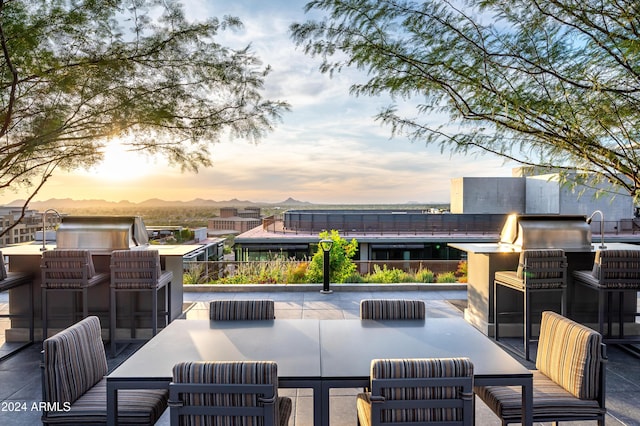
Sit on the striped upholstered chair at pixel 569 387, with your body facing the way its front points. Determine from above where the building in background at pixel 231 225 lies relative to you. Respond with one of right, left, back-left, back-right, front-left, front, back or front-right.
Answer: right

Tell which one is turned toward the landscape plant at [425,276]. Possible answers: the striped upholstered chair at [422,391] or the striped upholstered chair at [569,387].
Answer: the striped upholstered chair at [422,391]

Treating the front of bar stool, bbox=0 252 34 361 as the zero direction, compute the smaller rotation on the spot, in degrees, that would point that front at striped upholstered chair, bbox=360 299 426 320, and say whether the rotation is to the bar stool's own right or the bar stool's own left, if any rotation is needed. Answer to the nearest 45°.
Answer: approximately 90° to the bar stool's own right

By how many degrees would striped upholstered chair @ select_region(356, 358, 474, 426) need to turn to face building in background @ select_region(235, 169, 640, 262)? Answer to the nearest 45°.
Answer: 0° — it already faces it

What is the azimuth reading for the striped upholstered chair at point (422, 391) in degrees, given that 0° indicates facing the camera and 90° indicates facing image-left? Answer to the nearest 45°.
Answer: approximately 180°

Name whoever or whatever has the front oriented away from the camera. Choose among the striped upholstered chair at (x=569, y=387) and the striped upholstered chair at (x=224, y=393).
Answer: the striped upholstered chair at (x=224, y=393)

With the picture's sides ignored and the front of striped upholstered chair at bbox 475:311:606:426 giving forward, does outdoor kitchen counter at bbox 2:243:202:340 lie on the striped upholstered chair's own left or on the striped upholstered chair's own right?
on the striped upholstered chair's own right

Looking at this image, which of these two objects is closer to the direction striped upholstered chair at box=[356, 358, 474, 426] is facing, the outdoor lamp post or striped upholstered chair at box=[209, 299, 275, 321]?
the outdoor lamp post

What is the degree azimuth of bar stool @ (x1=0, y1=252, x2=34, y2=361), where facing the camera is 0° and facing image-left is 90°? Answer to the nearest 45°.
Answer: approximately 225°

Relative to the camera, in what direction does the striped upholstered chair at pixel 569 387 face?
facing the viewer and to the left of the viewer

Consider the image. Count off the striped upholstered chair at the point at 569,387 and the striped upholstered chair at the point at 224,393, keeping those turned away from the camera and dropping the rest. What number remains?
1

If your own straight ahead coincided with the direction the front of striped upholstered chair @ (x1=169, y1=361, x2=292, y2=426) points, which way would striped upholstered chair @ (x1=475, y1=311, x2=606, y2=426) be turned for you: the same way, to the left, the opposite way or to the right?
to the left

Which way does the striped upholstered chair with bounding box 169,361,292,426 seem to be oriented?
away from the camera

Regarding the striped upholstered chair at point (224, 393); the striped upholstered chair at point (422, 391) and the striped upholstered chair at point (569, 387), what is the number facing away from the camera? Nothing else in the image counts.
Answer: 2
